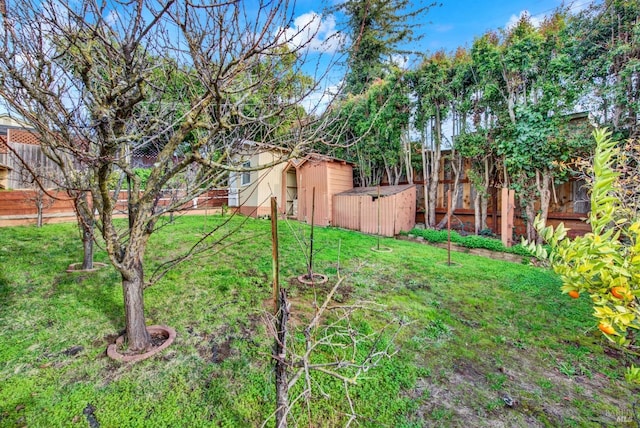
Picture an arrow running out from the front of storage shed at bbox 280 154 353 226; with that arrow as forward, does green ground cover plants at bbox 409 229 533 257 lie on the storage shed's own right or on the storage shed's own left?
on the storage shed's own left

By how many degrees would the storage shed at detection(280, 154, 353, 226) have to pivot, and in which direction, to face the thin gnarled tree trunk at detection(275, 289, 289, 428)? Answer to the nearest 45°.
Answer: approximately 45° to its left

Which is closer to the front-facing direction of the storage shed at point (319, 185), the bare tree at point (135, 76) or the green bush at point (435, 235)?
the bare tree

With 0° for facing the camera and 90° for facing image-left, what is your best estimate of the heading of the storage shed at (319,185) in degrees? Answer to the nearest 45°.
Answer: approximately 45°

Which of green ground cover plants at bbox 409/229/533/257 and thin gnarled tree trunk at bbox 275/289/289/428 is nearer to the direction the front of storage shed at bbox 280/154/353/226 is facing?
the thin gnarled tree trunk

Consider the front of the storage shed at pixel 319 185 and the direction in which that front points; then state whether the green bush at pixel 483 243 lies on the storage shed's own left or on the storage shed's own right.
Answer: on the storage shed's own left
